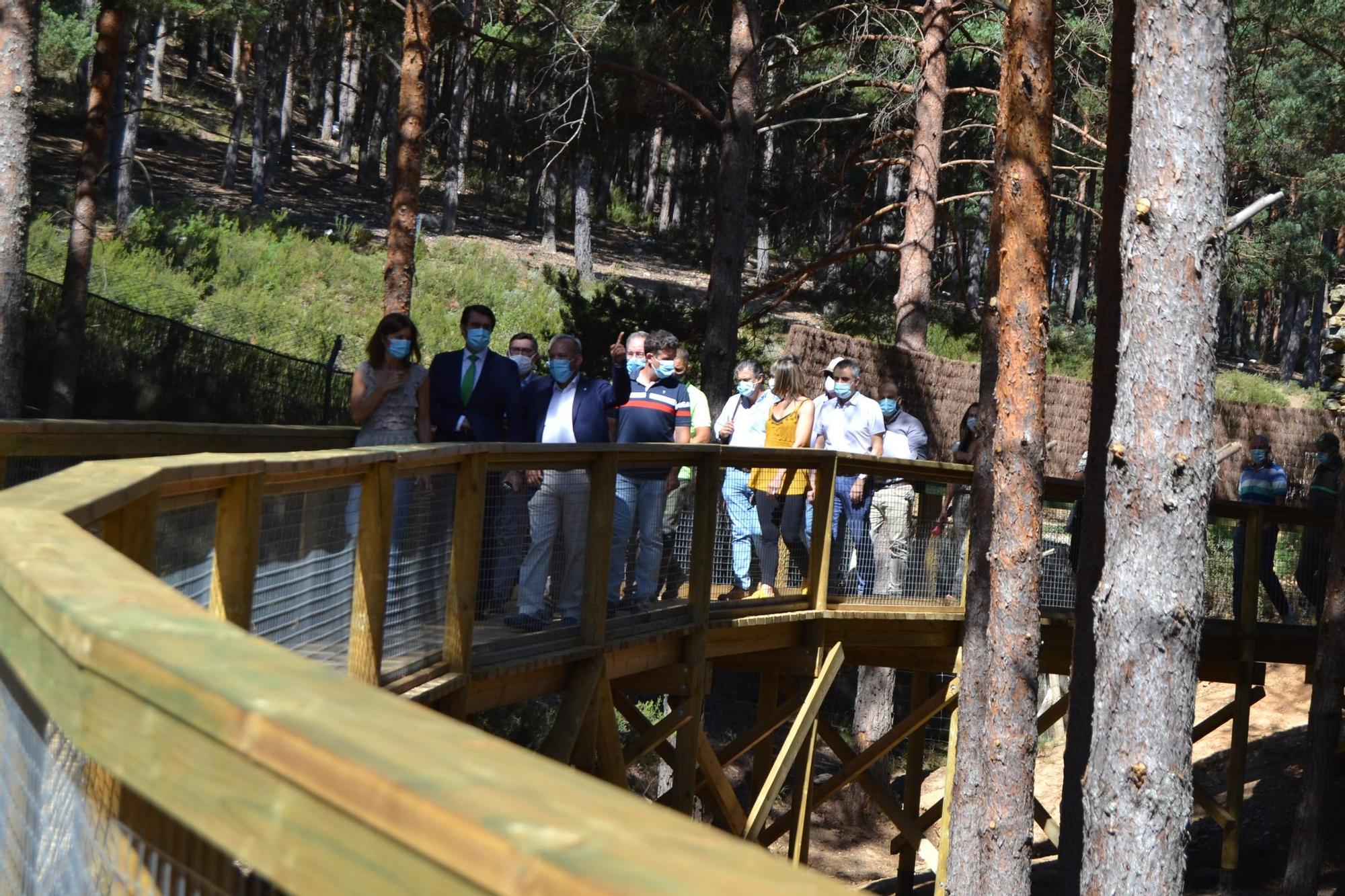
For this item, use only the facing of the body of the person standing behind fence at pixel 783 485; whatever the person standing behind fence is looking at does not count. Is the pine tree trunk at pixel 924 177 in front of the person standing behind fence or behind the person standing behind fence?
behind

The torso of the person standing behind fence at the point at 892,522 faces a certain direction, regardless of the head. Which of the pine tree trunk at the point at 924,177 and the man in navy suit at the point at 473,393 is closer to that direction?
the man in navy suit

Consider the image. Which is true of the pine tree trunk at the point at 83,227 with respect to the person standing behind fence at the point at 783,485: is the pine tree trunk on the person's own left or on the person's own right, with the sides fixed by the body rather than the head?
on the person's own right

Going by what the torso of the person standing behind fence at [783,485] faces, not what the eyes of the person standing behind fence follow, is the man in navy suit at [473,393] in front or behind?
in front

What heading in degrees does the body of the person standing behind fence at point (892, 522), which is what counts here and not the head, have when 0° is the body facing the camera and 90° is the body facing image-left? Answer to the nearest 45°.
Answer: approximately 45°

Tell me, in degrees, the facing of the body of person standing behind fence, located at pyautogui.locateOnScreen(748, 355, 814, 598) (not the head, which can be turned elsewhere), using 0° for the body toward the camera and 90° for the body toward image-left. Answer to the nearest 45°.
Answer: approximately 45°

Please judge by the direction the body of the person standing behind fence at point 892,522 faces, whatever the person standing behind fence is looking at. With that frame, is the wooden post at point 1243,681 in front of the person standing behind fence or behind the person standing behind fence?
behind
